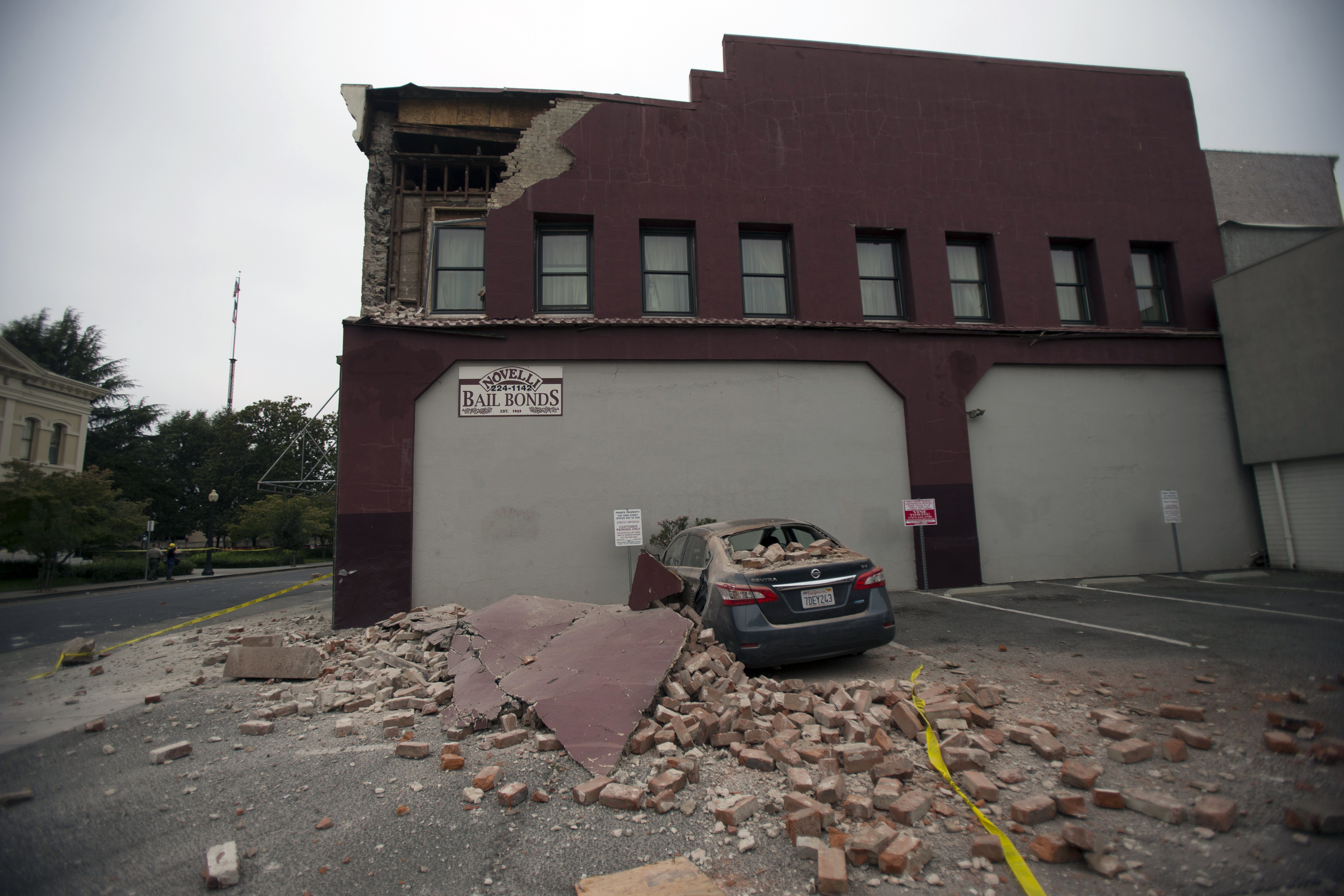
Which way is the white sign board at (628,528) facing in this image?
toward the camera

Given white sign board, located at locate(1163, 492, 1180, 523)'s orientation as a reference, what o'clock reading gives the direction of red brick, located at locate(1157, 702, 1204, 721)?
The red brick is roughly at 12 o'clock from the white sign board.

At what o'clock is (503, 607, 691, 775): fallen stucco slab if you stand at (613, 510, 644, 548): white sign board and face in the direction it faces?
The fallen stucco slab is roughly at 12 o'clock from the white sign board.

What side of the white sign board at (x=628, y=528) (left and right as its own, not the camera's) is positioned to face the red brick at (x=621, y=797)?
front

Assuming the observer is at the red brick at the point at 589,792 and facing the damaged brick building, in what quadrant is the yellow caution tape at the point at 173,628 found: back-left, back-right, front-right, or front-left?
front-left

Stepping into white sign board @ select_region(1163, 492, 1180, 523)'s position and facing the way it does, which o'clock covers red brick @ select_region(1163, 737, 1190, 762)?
The red brick is roughly at 12 o'clock from the white sign board.

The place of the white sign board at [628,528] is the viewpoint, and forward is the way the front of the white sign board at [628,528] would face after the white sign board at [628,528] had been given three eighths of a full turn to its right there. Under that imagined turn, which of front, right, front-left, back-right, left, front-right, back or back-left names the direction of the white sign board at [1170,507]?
back-right

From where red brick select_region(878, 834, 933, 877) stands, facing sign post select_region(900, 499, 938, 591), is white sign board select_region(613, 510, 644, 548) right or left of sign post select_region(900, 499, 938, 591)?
left

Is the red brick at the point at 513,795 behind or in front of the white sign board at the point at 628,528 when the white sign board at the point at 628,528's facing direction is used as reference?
in front

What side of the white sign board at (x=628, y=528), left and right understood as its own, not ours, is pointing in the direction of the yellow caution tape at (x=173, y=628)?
right

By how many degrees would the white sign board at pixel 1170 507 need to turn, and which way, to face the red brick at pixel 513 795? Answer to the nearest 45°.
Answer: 0° — it already faces it

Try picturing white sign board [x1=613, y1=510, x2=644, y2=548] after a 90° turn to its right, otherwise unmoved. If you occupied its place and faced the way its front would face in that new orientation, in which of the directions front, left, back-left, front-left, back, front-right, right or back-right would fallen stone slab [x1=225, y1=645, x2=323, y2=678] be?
front-left

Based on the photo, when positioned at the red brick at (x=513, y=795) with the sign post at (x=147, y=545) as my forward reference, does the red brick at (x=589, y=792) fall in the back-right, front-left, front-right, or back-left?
back-right

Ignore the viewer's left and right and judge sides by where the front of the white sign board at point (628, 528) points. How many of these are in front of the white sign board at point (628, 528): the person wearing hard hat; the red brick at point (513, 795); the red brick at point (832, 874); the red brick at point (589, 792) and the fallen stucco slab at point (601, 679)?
4

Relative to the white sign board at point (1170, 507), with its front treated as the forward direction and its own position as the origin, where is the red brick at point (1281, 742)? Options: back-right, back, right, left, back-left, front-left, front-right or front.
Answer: front

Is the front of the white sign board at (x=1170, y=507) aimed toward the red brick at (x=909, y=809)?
yes

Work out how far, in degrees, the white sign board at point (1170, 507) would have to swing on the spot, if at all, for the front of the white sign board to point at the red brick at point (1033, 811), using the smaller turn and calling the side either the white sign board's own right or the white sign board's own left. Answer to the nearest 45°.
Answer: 0° — it already faces it

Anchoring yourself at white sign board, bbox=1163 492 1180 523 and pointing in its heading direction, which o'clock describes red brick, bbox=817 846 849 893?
The red brick is roughly at 12 o'clock from the white sign board.

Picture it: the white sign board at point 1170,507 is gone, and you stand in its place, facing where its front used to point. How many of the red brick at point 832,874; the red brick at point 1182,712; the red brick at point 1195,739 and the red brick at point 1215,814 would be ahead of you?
4

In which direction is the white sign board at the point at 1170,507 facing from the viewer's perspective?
toward the camera

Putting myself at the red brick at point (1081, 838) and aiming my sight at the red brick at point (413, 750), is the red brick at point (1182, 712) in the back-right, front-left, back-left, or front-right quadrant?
back-right
